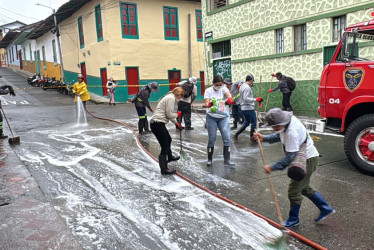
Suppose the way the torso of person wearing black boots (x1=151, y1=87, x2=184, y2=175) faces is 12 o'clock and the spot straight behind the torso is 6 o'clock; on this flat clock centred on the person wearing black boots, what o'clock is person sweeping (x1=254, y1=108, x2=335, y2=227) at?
The person sweeping is roughly at 2 o'clock from the person wearing black boots.

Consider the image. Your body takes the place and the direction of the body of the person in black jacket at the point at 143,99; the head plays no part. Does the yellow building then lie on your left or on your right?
on your left

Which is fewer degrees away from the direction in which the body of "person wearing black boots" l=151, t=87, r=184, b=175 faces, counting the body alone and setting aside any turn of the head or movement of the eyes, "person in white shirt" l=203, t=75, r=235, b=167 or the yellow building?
the person in white shirt

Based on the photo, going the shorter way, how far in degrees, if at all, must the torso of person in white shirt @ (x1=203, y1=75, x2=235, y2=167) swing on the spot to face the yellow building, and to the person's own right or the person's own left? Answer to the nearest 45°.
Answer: approximately 180°

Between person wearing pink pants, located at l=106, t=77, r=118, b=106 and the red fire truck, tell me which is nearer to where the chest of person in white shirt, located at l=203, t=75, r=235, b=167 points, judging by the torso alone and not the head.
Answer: the red fire truck

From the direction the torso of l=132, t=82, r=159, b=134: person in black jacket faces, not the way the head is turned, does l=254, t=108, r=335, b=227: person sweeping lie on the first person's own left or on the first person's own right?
on the first person's own right

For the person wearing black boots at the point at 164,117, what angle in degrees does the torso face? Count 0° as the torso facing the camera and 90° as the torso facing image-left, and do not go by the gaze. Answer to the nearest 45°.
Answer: approximately 270°
